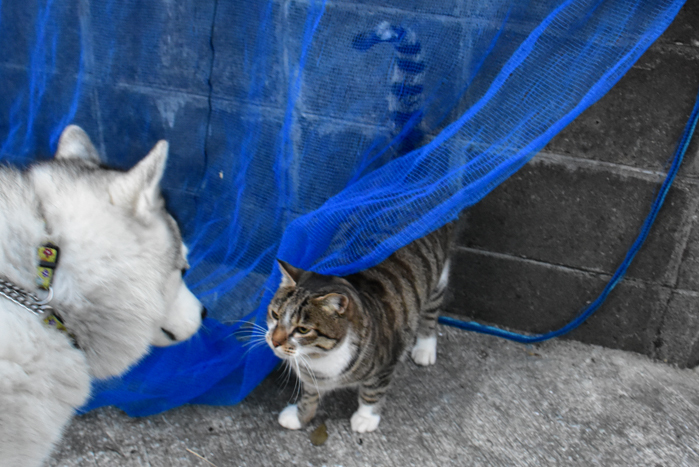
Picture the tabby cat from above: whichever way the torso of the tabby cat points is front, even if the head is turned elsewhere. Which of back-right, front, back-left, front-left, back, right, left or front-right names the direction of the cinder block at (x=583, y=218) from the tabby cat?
back

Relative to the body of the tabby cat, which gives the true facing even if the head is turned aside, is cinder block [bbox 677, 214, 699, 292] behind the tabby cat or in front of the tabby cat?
behind

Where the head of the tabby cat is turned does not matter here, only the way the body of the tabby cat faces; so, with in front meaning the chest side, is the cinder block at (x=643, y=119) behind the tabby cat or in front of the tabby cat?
behind

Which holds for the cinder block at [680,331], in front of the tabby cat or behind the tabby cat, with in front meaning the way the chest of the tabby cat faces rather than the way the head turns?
behind

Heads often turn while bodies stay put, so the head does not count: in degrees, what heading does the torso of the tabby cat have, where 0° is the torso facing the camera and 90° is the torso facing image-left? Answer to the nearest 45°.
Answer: approximately 45°

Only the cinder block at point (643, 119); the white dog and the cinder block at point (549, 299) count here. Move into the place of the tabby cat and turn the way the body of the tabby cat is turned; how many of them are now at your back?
2

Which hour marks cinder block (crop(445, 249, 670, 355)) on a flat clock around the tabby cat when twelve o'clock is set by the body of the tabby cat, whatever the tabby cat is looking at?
The cinder block is roughly at 6 o'clock from the tabby cat.

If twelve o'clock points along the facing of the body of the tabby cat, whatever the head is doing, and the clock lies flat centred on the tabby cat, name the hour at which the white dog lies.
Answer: The white dog is roughly at 12 o'clock from the tabby cat.
